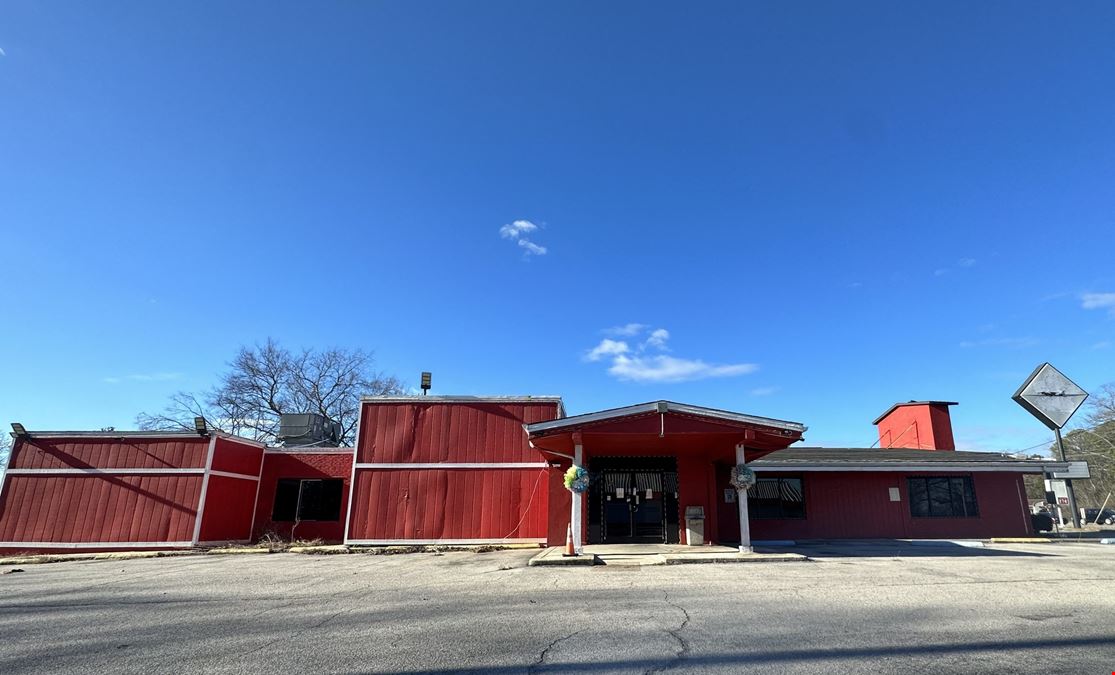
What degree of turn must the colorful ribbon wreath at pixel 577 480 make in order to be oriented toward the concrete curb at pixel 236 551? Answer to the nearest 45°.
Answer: approximately 90° to its right

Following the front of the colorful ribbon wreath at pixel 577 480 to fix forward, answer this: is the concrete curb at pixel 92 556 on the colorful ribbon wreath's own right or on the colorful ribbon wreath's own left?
on the colorful ribbon wreath's own right

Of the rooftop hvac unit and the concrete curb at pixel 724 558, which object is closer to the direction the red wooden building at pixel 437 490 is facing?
the concrete curb

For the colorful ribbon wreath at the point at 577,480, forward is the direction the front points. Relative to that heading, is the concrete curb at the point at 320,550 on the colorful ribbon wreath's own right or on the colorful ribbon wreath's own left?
on the colorful ribbon wreath's own right

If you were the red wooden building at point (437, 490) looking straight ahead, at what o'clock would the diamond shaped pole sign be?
The diamond shaped pole sign is roughly at 9 o'clock from the red wooden building.

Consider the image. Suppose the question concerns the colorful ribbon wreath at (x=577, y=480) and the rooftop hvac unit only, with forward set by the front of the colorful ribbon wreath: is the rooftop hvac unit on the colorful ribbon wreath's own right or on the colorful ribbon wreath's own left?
on the colorful ribbon wreath's own right

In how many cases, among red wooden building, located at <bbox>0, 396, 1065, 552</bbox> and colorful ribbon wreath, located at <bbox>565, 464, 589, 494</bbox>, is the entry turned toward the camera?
2

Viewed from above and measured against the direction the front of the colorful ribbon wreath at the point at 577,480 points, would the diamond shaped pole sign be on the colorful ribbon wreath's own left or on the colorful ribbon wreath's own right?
on the colorful ribbon wreath's own left

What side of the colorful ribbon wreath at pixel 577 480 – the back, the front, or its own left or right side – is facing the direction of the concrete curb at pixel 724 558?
left

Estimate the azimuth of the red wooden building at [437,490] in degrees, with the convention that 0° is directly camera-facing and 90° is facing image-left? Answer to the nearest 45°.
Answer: approximately 0°
